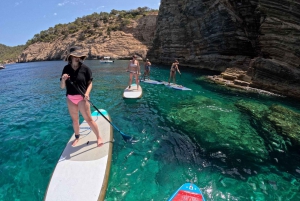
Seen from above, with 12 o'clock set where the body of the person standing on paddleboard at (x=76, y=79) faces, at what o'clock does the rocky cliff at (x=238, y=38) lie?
The rocky cliff is roughly at 8 o'clock from the person standing on paddleboard.

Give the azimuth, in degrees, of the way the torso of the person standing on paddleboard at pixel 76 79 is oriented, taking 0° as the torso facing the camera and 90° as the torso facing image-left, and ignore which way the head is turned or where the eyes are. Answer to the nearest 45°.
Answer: approximately 0°

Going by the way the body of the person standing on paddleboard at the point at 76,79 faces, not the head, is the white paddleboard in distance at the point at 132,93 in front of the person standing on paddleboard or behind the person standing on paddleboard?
behind

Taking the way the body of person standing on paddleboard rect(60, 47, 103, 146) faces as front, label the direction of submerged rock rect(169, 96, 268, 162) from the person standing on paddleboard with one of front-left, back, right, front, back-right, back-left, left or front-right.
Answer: left

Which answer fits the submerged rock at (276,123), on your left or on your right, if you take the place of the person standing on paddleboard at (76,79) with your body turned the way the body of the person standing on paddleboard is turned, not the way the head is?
on your left
